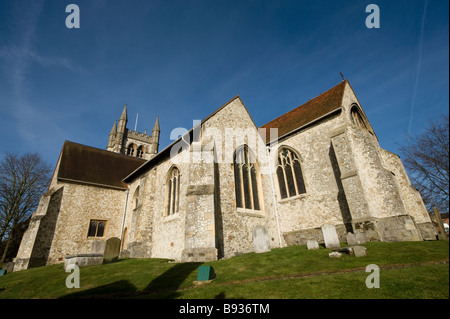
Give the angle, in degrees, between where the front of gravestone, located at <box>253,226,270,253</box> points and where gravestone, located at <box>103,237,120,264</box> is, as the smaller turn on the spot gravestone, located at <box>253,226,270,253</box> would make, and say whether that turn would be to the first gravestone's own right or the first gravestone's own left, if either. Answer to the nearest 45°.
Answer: approximately 90° to the first gravestone's own right

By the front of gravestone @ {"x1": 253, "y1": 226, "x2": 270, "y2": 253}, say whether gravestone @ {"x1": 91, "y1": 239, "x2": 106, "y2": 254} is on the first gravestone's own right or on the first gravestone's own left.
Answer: on the first gravestone's own right

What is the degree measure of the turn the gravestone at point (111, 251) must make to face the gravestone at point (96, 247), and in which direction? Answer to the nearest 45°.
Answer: approximately 135° to its right

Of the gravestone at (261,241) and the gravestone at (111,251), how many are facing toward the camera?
2

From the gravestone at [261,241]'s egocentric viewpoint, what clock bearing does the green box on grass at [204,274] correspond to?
The green box on grass is roughly at 1 o'clock from the gravestone.

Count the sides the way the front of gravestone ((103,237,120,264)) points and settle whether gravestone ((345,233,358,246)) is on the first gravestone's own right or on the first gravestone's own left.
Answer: on the first gravestone's own left

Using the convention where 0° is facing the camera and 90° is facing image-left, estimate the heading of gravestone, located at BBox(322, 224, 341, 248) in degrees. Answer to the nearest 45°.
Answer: approximately 0°

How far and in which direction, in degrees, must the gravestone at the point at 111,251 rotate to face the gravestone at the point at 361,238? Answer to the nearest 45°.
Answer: approximately 45° to its left

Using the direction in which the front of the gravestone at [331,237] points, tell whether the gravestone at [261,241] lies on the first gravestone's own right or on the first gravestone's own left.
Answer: on the first gravestone's own right

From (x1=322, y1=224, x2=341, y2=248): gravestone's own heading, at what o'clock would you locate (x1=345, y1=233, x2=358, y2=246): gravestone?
(x1=345, y1=233, x2=358, y2=246): gravestone is roughly at 8 o'clock from (x1=322, y1=224, x2=341, y2=248): gravestone.

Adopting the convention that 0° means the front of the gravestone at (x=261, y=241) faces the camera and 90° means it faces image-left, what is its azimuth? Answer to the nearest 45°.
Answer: approximately 0°

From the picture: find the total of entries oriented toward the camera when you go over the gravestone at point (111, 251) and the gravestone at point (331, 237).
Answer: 2

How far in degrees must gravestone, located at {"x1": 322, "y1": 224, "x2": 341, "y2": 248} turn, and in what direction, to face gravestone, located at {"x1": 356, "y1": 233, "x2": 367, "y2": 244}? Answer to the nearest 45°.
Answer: approximately 135° to its left
